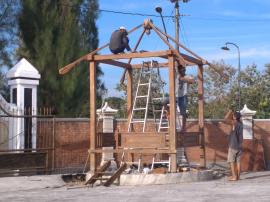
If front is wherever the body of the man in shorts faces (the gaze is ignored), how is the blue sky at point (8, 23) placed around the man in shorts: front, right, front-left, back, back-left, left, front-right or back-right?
front-right

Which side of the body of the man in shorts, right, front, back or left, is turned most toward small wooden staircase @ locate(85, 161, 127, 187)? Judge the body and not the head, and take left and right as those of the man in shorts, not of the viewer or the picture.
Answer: front

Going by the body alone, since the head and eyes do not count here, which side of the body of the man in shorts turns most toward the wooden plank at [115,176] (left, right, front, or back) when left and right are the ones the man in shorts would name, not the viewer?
front

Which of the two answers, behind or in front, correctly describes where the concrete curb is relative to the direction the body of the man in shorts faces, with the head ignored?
in front

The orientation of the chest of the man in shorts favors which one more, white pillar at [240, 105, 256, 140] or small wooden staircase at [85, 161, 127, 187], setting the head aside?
the small wooden staircase

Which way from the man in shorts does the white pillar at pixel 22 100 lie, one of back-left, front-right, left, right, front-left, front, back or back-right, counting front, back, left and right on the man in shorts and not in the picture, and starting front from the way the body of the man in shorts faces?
front

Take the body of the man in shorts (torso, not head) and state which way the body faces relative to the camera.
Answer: to the viewer's left

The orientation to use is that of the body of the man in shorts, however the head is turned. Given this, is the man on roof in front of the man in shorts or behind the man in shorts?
in front

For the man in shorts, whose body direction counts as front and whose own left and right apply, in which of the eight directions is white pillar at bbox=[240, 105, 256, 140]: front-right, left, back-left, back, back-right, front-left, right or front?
right

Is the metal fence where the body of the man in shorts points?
yes

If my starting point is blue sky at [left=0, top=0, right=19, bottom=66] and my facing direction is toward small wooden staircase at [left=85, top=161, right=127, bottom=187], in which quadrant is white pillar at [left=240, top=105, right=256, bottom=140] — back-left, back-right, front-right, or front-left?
front-left

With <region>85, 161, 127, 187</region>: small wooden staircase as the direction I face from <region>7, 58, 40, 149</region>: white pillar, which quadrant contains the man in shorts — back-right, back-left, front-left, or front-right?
front-left
